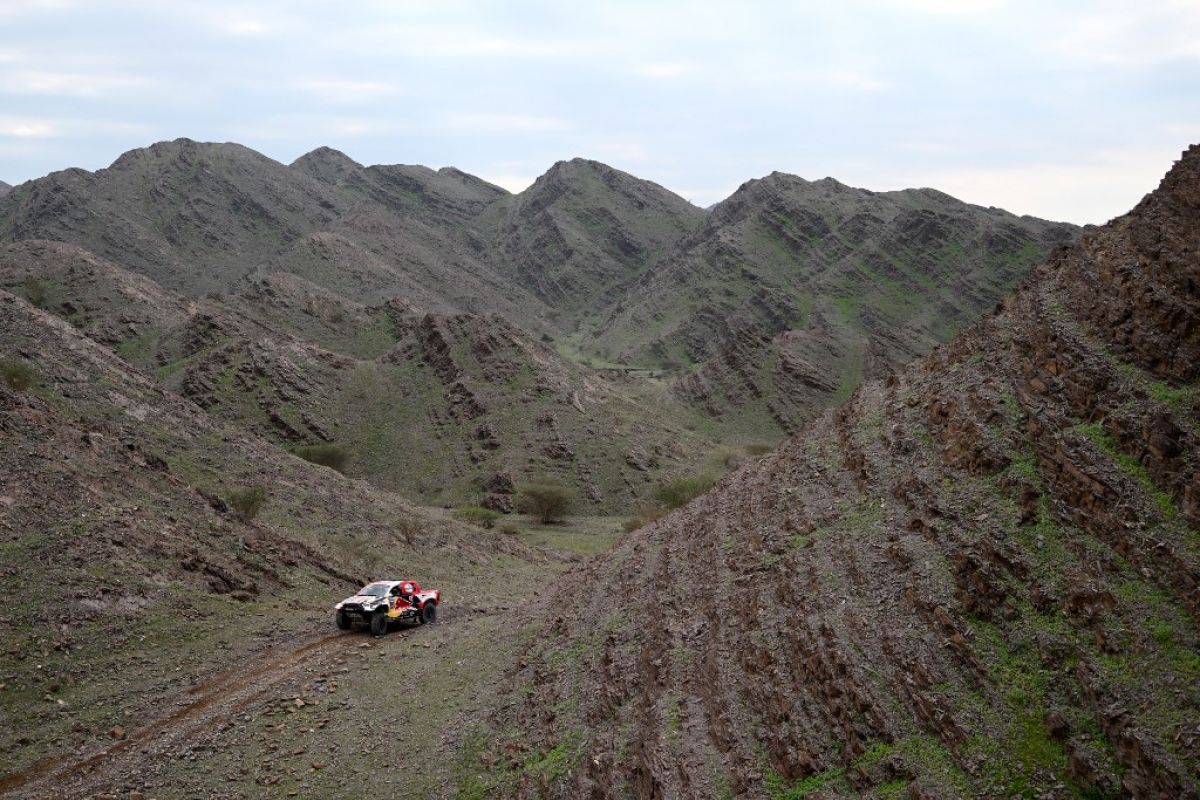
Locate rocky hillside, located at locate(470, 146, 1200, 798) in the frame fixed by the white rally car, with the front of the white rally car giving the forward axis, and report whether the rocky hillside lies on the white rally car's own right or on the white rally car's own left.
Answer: on the white rally car's own left

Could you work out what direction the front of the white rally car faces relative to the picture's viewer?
facing the viewer and to the left of the viewer

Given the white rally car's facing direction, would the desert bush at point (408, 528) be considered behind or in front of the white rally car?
behind
